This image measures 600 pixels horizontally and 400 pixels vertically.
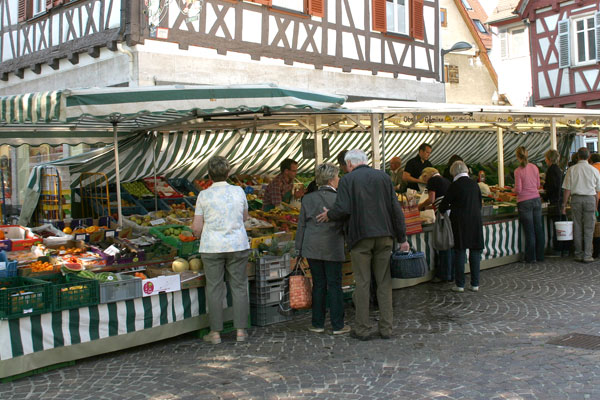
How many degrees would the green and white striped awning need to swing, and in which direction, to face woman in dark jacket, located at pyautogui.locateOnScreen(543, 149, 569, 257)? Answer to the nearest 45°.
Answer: approximately 135° to its left

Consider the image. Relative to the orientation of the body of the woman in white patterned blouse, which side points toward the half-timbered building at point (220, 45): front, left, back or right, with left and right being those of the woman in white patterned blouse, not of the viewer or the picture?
front

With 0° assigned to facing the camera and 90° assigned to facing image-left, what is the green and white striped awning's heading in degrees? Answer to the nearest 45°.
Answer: approximately 0°

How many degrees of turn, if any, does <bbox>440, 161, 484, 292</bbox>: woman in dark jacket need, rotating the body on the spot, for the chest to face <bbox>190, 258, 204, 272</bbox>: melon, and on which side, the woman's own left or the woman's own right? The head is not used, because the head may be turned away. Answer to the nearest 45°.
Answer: approximately 90° to the woman's own left

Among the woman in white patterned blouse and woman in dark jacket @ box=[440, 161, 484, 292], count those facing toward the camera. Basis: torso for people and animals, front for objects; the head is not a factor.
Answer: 0

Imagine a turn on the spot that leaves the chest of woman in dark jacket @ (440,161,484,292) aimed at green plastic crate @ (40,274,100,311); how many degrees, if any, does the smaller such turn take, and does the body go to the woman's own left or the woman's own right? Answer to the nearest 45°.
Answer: approximately 90° to the woman's own left

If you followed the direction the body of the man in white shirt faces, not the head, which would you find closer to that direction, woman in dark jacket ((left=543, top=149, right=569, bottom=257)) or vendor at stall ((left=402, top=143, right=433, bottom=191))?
the woman in dark jacket

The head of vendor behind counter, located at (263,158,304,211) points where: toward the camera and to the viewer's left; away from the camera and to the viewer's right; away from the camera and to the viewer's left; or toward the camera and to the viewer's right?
toward the camera and to the viewer's right

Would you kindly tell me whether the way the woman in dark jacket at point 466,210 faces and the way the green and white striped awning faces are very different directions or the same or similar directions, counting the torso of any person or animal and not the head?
very different directions

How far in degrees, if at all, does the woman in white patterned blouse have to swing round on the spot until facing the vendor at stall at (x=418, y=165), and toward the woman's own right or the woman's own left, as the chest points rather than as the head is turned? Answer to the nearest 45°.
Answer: approximately 45° to the woman's own right

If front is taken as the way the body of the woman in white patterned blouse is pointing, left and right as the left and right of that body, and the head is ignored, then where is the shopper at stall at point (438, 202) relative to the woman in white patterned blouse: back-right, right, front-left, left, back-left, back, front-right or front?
front-right

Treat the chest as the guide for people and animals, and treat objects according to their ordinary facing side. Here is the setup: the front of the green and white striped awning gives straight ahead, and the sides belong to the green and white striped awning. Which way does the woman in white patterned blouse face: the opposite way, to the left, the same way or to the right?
the opposite way

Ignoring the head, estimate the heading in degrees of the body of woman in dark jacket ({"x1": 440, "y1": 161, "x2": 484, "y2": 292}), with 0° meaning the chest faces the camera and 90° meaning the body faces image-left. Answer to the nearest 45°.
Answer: approximately 135°

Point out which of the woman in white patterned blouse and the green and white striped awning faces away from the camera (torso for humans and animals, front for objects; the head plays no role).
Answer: the woman in white patterned blouse

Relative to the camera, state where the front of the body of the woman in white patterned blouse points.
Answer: away from the camera
